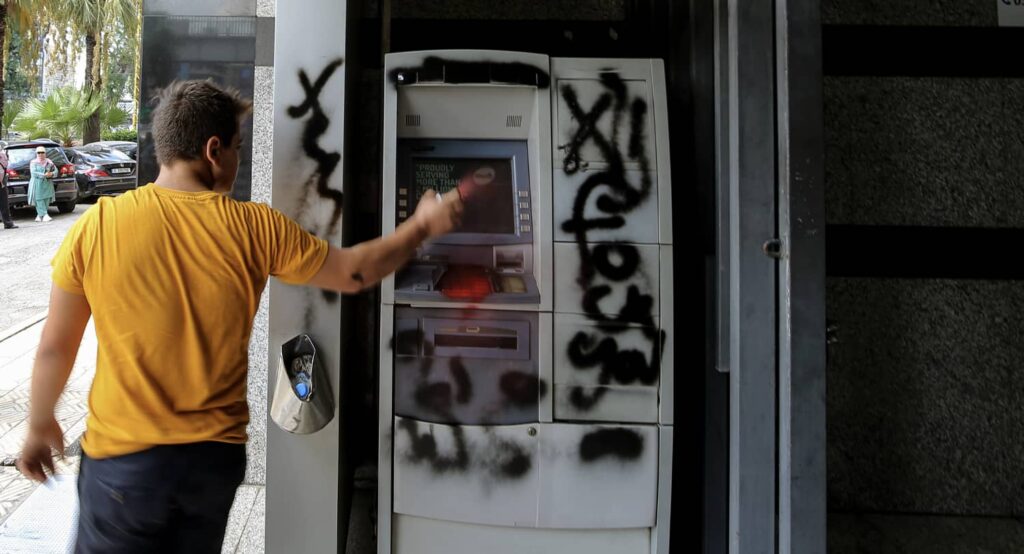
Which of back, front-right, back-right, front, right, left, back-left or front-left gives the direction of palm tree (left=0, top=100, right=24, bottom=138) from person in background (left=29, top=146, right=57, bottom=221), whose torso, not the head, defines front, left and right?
back

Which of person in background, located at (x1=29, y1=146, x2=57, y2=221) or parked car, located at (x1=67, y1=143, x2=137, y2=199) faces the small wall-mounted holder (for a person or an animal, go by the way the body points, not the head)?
the person in background

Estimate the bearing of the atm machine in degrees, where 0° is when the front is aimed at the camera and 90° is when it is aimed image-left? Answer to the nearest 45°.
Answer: approximately 0°

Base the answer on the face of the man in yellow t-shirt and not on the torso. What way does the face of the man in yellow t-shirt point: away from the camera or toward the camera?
away from the camera

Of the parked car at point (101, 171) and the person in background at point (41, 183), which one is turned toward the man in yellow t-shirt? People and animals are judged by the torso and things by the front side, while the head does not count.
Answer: the person in background

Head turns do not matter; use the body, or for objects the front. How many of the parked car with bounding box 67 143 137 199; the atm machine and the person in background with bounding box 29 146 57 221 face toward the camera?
2
